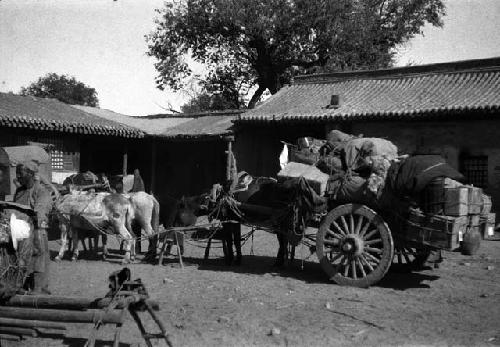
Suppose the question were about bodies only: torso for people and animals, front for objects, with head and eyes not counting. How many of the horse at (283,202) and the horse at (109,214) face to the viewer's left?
2

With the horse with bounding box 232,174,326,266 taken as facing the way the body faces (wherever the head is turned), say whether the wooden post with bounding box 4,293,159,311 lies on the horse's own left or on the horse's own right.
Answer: on the horse's own left

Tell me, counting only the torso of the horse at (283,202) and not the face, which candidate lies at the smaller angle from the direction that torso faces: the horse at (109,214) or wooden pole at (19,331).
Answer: the horse

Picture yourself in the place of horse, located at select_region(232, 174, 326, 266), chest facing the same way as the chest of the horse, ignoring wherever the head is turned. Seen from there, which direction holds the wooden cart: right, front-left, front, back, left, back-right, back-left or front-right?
back-left

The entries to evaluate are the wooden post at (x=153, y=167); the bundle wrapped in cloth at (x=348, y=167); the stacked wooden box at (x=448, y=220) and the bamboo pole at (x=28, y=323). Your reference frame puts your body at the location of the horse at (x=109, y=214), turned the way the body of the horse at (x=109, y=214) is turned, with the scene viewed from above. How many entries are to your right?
1

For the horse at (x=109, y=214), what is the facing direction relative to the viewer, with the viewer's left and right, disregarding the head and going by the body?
facing to the left of the viewer

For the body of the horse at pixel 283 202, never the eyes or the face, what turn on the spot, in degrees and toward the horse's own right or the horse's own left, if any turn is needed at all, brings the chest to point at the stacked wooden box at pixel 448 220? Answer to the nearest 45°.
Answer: approximately 135° to the horse's own left

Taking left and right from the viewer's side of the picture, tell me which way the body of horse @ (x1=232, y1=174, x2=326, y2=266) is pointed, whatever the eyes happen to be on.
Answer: facing to the left of the viewer
